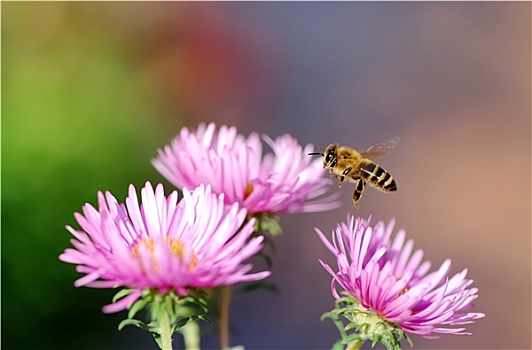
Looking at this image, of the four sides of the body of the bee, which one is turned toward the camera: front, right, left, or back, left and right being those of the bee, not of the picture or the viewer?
left
